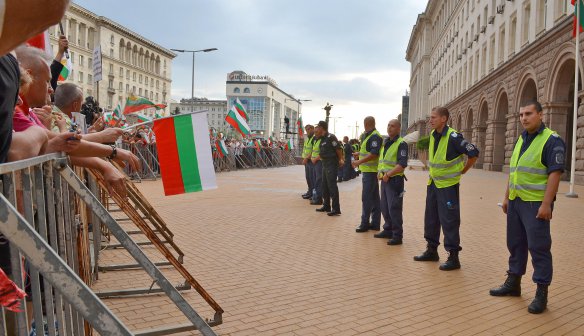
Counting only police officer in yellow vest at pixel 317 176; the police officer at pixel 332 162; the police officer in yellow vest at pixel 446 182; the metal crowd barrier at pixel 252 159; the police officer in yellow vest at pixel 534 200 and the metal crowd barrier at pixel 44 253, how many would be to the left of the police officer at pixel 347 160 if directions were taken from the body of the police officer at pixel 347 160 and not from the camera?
5

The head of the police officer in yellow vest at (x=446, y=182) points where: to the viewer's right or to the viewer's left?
to the viewer's left

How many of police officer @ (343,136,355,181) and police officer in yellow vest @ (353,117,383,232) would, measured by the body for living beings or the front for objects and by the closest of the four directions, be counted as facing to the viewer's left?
2

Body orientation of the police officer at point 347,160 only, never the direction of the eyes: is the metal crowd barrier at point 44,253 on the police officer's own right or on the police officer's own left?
on the police officer's own left

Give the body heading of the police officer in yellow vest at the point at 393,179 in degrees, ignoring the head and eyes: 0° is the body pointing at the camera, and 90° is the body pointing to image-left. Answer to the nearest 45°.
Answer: approximately 45°

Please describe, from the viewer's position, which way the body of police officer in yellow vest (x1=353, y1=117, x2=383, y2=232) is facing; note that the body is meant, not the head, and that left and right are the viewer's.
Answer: facing to the left of the viewer

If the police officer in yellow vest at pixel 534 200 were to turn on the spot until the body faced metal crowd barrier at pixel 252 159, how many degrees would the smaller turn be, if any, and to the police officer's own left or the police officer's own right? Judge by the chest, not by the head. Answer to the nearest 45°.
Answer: approximately 90° to the police officer's own right

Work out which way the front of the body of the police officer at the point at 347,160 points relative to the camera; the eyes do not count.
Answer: to the viewer's left

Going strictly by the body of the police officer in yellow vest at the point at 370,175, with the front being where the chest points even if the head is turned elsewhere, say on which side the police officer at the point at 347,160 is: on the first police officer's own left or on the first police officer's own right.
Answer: on the first police officer's own right
